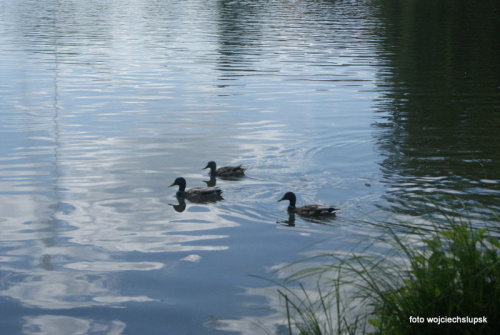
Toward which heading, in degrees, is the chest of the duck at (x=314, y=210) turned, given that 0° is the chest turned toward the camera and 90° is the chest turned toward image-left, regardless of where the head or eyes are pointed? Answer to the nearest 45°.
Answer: approximately 90°

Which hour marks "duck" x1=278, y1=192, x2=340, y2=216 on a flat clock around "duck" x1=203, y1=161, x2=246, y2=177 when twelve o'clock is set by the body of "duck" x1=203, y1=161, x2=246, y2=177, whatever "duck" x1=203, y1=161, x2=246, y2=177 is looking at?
"duck" x1=278, y1=192, x2=340, y2=216 is roughly at 8 o'clock from "duck" x1=203, y1=161, x2=246, y2=177.

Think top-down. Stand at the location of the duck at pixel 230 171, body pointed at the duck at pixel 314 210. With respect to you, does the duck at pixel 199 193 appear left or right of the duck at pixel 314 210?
right

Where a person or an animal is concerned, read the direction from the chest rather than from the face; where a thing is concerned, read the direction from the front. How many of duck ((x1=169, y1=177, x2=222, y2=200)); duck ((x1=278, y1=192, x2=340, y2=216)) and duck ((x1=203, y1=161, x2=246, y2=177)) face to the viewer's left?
3

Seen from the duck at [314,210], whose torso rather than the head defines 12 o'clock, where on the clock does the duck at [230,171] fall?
the duck at [230,171] is roughly at 2 o'clock from the duck at [314,210].

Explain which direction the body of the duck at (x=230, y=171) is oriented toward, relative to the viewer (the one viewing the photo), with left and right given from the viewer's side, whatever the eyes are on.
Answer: facing to the left of the viewer

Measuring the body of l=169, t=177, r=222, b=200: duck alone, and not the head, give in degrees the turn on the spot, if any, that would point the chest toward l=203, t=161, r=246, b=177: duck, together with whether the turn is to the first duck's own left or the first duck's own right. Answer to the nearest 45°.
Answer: approximately 135° to the first duck's own right

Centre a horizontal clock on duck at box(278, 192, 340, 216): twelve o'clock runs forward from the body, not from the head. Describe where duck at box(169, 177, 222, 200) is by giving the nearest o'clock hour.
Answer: duck at box(169, 177, 222, 200) is roughly at 1 o'clock from duck at box(278, 192, 340, 216).

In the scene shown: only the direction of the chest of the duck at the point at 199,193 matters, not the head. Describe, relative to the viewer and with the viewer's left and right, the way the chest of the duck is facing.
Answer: facing to the left of the viewer

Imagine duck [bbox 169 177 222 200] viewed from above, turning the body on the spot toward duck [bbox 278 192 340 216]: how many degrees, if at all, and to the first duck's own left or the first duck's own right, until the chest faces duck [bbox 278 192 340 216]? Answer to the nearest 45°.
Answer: approximately 135° to the first duck's own left
